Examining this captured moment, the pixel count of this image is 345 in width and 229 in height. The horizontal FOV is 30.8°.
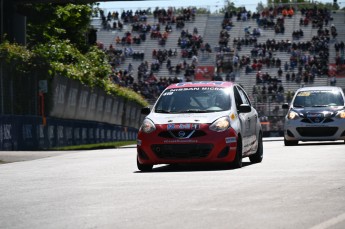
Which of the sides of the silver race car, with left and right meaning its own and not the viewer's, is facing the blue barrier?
right

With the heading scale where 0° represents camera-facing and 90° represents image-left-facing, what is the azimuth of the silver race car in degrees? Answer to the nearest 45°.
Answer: approximately 0°
